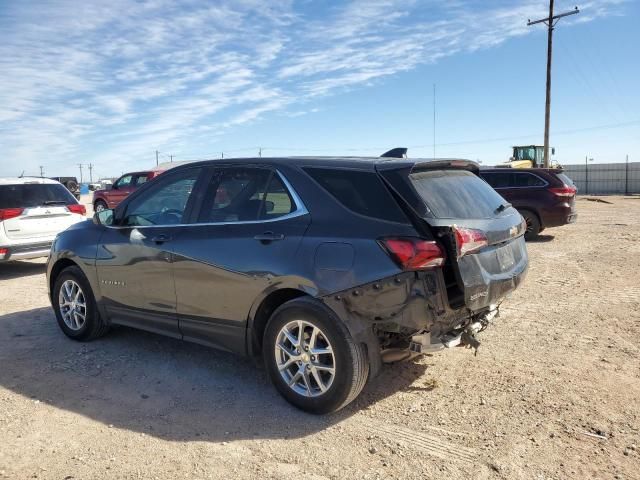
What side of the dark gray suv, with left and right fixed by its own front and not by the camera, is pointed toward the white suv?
front

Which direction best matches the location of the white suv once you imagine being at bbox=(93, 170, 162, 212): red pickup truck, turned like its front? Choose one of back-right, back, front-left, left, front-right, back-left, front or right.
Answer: left

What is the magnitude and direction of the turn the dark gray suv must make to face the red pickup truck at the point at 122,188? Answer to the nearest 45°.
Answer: approximately 45° to its right

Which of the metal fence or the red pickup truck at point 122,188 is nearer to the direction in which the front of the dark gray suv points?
the red pickup truck

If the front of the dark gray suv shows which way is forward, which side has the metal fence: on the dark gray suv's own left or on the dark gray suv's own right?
on the dark gray suv's own right

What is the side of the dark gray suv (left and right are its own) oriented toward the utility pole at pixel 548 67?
right

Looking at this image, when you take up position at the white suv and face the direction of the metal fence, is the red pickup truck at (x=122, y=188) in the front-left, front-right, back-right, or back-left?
front-left

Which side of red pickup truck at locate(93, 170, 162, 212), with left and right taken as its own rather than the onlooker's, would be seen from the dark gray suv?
left

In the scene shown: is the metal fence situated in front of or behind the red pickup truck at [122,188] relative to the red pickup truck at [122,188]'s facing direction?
behind

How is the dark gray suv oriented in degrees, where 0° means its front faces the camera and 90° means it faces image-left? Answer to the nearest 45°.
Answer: approximately 135°

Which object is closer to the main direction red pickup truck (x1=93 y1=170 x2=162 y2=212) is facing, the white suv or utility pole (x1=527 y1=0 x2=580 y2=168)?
the white suv

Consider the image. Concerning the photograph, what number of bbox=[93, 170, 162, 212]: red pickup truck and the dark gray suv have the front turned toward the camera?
0

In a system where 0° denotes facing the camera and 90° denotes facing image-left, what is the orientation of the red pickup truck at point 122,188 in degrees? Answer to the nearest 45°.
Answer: approximately 90°

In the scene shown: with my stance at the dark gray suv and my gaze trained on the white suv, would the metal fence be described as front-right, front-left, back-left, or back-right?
front-right
